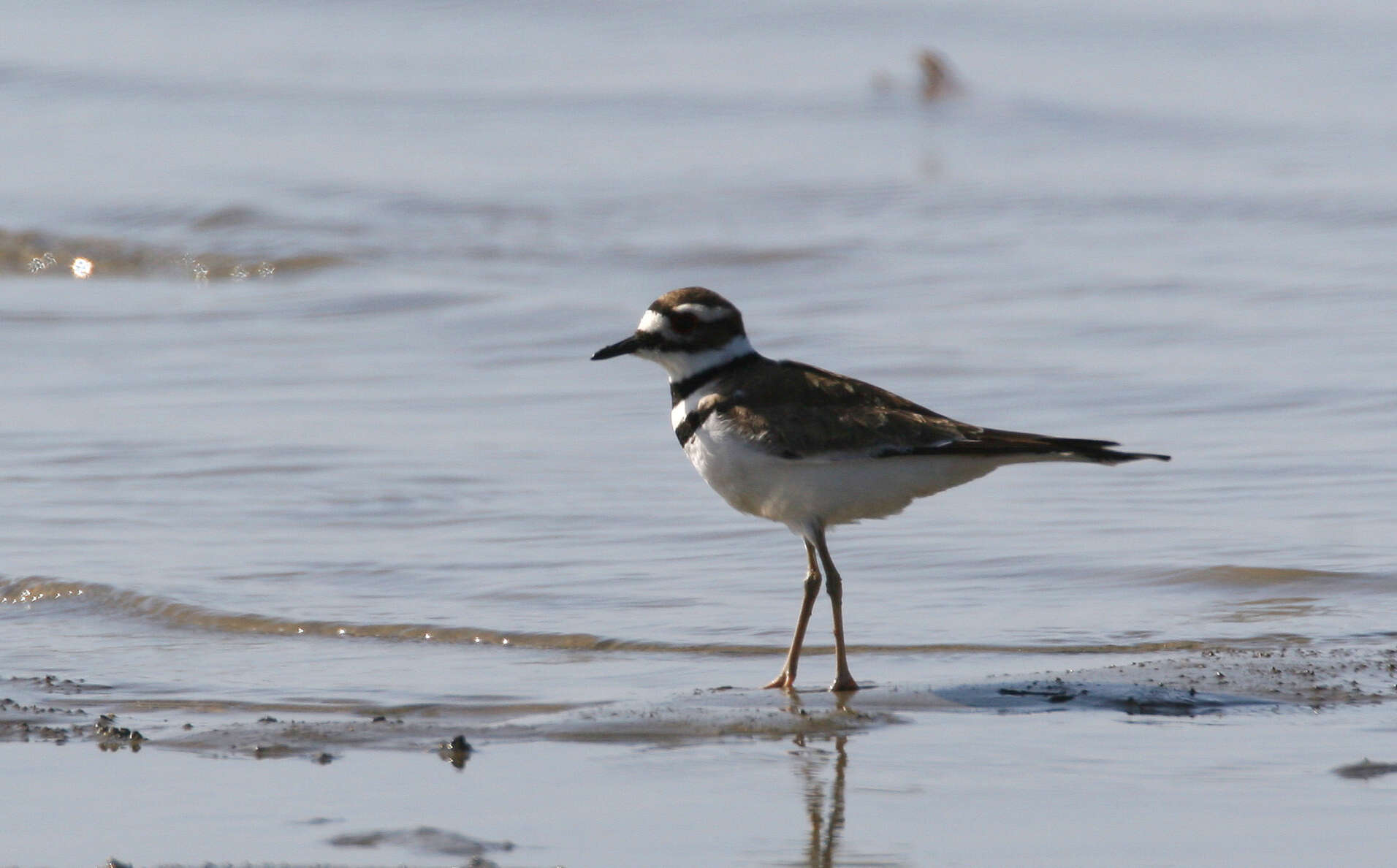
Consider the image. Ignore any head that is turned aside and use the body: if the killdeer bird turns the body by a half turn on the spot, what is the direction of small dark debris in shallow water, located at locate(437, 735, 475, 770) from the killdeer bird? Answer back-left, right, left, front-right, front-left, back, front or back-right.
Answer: back-right

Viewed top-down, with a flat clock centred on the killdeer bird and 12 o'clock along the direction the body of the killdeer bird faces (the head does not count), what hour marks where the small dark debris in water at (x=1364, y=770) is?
The small dark debris in water is roughly at 7 o'clock from the killdeer bird.

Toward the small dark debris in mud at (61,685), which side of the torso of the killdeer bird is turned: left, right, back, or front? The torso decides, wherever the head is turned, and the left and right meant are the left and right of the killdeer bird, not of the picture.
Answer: front

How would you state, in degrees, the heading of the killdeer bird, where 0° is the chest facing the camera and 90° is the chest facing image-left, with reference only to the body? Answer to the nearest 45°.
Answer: approximately 90°

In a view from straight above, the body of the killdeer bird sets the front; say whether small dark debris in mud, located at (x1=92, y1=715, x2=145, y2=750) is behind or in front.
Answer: in front
